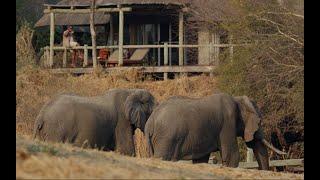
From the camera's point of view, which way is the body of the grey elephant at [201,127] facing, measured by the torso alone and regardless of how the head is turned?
to the viewer's right

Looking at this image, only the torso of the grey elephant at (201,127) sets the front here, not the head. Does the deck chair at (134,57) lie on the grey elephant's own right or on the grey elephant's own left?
on the grey elephant's own left

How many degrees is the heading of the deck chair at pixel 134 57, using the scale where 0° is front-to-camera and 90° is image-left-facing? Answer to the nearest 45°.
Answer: approximately 45°

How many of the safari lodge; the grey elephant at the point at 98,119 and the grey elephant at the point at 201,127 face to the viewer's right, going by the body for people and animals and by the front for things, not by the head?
2

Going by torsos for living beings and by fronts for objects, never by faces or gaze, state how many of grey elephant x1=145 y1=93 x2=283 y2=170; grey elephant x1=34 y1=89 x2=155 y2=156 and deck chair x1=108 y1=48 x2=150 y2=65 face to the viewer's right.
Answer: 2

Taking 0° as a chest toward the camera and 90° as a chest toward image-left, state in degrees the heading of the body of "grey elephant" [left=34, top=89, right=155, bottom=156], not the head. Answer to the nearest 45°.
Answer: approximately 270°

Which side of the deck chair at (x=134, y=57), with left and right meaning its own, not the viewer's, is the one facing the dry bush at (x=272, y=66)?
left

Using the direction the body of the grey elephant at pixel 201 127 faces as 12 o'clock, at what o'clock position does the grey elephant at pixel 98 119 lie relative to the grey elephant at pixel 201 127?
the grey elephant at pixel 98 119 is roughly at 6 o'clock from the grey elephant at pixel 201 127.

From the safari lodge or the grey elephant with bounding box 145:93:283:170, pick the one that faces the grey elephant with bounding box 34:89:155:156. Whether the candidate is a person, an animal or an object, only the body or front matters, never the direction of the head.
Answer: the safari lodge
